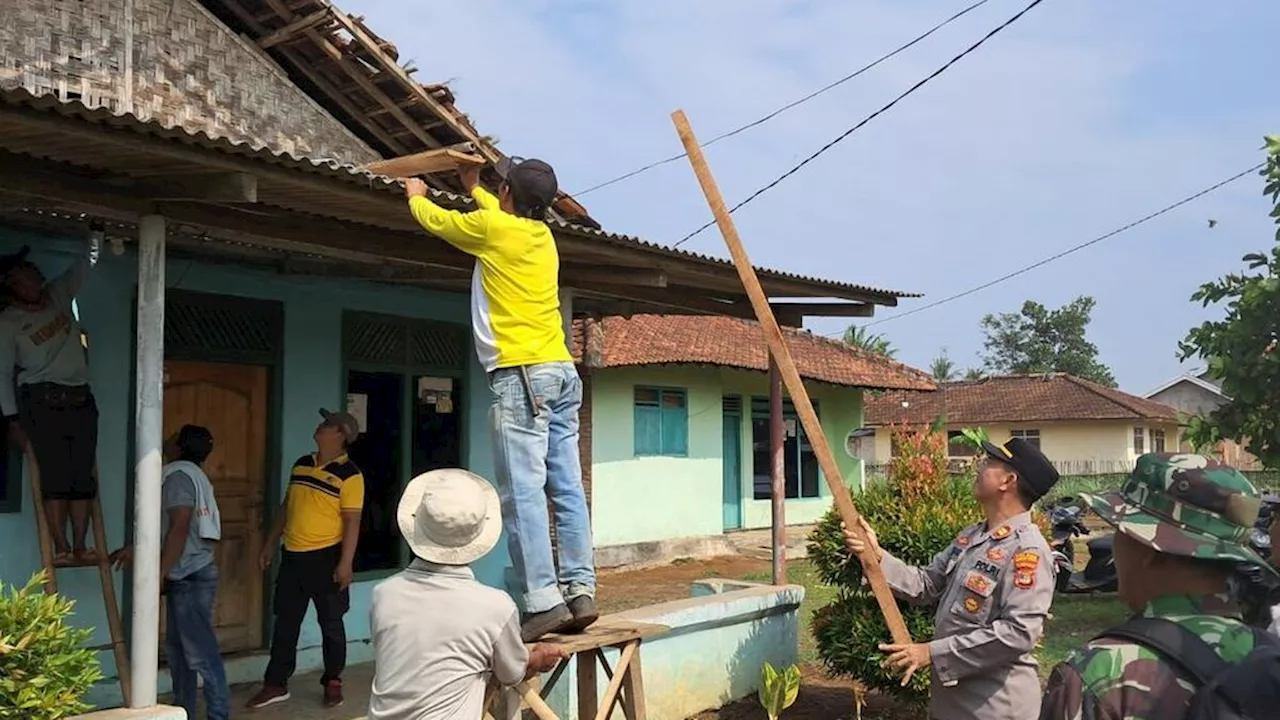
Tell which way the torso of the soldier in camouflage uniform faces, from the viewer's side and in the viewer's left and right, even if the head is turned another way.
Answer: facing away from the viewer and to the left of the viewer

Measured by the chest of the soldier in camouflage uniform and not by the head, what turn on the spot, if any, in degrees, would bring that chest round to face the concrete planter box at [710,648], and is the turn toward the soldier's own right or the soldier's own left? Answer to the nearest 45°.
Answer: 0° — they already face it

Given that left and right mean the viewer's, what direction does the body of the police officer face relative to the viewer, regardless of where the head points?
facing the viewer and to the left of the viewer

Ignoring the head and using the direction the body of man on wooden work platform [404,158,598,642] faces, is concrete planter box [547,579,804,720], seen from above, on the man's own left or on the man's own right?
on the man's own right

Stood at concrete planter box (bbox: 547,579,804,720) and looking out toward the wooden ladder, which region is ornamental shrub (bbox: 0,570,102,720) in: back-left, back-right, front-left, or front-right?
front-left

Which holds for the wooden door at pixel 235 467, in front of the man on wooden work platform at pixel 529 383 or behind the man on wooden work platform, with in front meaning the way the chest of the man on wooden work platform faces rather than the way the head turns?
in front

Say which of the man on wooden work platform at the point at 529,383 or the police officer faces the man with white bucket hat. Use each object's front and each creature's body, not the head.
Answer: the police officer

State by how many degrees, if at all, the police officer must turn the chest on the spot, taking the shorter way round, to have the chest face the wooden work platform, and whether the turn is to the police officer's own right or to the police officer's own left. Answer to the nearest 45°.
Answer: approximately 45° to the police officer's own right

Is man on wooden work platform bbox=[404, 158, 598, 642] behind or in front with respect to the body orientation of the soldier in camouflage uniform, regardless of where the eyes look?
in front

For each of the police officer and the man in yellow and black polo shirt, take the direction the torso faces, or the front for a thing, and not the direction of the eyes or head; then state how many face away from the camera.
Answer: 0

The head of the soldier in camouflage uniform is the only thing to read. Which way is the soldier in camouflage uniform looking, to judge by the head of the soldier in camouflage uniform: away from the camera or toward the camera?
away from the camera

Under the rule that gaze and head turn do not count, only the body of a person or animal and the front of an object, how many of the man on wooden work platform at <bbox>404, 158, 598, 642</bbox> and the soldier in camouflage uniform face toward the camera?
0

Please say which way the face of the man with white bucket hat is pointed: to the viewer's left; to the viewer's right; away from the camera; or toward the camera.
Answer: away from the camera

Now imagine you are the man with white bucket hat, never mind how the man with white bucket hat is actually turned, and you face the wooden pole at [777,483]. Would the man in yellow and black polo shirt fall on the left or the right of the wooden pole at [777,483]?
left

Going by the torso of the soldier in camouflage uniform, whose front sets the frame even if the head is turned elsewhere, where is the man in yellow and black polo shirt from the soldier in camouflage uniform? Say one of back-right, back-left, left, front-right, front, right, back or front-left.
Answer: front

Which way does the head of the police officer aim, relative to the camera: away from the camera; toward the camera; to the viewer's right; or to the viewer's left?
to the viewer's left

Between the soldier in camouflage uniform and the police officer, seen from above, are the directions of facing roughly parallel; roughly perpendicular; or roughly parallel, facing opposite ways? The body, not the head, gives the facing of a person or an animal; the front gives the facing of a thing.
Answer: roughly perpendicular

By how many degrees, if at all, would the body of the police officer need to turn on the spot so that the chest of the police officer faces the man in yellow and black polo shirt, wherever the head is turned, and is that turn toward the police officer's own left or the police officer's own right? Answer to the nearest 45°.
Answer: approximately 45° to the police officer's own right

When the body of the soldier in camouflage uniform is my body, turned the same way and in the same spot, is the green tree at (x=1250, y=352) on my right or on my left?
on my right
